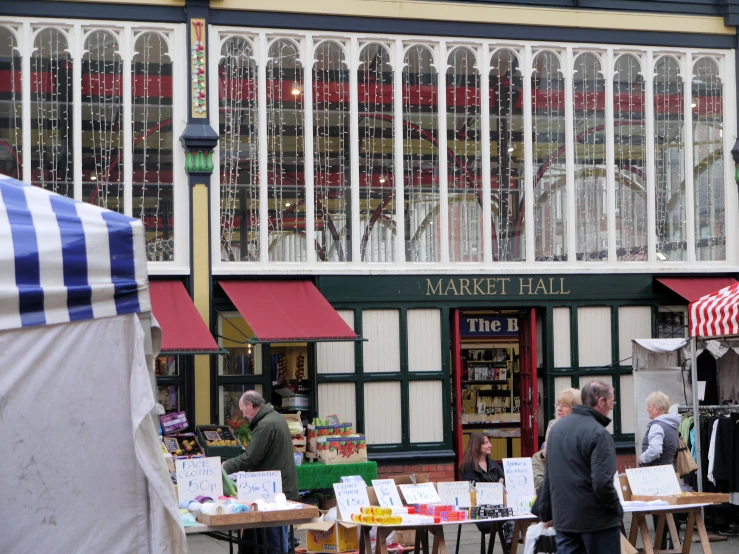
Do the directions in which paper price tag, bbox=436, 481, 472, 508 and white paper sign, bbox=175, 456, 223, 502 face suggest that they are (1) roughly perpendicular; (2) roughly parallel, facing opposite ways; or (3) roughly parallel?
roughly parallel

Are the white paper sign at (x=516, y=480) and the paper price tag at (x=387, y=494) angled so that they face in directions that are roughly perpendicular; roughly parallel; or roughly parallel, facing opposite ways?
roughly parallel

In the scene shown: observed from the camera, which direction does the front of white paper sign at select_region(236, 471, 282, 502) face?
facing the viewer

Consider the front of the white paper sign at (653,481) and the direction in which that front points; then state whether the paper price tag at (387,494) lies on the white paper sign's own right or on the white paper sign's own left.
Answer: on the white paper sign's own right

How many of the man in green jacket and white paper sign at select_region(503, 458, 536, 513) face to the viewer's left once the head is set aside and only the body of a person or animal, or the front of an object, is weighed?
1

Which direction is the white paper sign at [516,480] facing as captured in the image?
toward the camera

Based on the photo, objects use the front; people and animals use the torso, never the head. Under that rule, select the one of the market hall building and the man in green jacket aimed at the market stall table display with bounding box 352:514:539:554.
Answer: the market hall building

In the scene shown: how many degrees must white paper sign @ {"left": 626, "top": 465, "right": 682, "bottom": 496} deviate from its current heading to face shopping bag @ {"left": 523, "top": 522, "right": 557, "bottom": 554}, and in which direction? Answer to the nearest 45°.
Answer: approximately 45° to its right

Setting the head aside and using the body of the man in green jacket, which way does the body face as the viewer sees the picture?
to the viewer's left

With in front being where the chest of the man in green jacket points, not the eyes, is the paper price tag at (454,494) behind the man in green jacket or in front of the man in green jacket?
behind

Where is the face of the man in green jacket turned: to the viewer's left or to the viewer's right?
to the viewer's left

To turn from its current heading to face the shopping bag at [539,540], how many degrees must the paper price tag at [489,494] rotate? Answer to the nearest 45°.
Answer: approximately 45° to its left

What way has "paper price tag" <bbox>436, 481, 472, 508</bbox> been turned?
toward the camera

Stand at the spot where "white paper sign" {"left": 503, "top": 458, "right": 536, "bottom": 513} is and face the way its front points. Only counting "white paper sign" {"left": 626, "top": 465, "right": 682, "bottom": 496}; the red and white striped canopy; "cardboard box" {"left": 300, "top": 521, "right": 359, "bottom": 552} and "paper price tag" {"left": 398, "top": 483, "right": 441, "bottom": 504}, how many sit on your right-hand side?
2

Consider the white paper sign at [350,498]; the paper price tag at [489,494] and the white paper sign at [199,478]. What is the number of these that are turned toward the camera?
3
